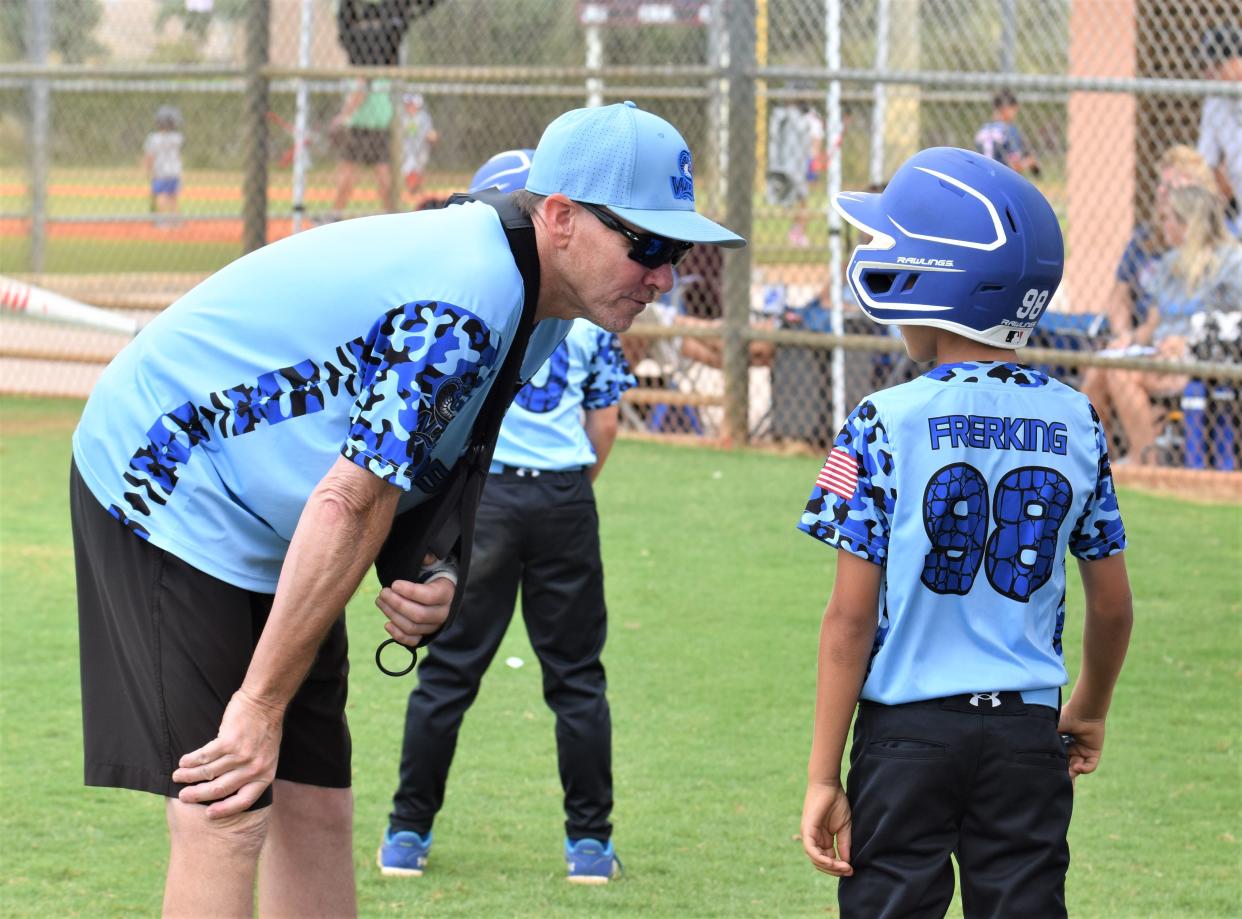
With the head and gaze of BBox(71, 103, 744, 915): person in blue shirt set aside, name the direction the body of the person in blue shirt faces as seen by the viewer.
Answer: to the viewer's right

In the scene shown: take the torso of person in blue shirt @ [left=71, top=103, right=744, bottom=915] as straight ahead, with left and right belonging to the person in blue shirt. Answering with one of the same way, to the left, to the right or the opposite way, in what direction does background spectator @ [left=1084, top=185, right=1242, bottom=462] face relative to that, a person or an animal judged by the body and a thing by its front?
the opposite way

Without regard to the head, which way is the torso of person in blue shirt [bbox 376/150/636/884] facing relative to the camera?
away from the camera

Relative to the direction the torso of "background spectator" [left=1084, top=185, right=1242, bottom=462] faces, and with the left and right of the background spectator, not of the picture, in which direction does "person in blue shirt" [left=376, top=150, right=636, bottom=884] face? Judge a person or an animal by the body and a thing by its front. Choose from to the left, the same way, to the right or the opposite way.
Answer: to the right

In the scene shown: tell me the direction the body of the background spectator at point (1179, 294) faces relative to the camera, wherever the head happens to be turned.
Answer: to the viewer's left
